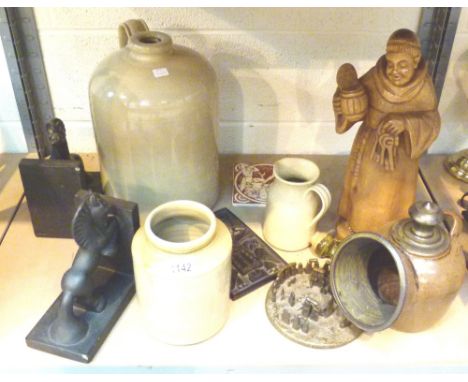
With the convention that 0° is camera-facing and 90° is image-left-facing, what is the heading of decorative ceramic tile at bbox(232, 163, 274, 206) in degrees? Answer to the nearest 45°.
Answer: approximately 0°

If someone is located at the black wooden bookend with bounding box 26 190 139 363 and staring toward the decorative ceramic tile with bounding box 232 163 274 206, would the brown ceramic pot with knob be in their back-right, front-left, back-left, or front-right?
front-right

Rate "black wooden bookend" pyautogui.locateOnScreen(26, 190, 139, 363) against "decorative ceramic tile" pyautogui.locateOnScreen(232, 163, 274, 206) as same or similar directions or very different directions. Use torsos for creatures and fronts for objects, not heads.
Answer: same or similar directions

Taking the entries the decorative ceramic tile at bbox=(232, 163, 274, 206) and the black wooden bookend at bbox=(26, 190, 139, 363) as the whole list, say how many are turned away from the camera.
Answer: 0
